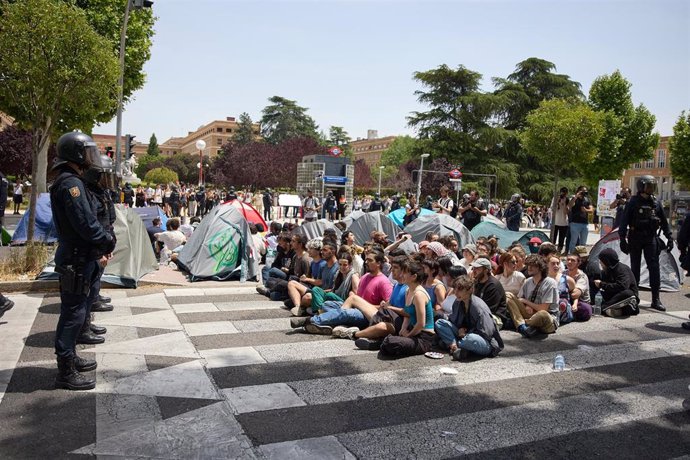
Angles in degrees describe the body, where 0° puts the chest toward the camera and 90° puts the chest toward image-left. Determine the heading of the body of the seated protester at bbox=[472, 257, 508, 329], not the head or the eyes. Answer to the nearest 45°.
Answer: approximately 45°

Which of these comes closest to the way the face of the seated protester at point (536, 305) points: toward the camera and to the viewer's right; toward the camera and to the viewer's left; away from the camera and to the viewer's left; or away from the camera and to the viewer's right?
toward the camera and to the viewer's left

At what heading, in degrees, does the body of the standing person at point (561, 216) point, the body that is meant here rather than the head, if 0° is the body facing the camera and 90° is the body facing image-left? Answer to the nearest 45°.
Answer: approximately 0°

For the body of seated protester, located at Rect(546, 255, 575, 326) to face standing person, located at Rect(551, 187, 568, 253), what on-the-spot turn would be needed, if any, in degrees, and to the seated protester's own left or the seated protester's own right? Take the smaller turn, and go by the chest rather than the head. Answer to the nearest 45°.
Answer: approximately 135° to the seated protester's own right

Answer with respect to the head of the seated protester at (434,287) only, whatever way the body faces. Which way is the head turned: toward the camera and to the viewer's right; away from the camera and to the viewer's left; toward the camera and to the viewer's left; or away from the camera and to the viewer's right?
toward the camera and to the viewer's left

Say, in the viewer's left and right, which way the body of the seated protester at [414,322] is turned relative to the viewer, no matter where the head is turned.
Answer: facing to the left of the viewer

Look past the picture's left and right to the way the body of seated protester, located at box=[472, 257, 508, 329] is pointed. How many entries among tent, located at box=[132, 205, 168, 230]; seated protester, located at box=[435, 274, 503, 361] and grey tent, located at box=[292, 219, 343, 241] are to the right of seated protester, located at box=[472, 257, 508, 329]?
2

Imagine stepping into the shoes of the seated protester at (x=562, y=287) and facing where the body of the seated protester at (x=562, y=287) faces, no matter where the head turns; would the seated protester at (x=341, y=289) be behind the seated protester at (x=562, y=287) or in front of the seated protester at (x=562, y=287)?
in front

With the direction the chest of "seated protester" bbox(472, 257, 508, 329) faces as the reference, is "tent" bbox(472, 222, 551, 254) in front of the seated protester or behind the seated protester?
behind

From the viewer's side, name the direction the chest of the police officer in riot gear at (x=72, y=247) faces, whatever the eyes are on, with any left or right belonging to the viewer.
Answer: facing to the right of the viewer

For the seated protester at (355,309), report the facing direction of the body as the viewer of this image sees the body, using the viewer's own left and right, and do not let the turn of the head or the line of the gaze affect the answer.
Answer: facing to the left of the viewer

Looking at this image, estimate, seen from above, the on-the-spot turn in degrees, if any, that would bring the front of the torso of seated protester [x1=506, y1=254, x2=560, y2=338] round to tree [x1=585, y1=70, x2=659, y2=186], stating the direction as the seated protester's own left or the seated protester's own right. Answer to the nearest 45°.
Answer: approximately 135° to the seated protester's own right

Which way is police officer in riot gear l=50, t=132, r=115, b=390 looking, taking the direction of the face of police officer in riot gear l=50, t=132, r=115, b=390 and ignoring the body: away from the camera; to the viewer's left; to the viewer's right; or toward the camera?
to the viewer's right

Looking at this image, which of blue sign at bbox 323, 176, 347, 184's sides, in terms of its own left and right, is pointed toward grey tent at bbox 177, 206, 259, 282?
front
